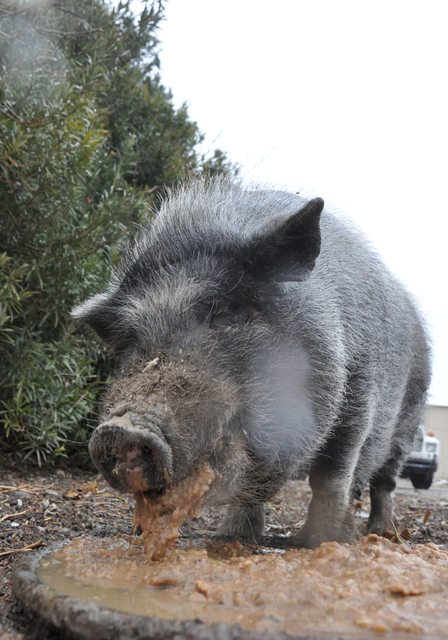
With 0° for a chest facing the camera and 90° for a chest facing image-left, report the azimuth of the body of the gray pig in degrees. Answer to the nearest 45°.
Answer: approximately 45°

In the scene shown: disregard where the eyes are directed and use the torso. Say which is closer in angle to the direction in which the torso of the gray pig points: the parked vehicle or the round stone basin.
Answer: the round stone basin

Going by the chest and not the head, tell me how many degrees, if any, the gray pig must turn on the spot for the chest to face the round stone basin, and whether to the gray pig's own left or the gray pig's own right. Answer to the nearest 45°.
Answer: approximately 45° to the gray pig's own left

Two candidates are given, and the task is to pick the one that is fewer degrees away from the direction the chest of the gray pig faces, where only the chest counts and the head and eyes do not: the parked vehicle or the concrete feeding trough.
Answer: the concrete feeding trough

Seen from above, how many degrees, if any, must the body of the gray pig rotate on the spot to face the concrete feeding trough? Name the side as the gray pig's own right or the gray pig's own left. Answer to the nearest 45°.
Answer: approximately 45° to the gray pig's own left

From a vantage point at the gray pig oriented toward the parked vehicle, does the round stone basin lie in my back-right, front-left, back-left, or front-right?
back-right

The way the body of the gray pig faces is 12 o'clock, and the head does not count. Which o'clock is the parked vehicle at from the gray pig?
The parked vehicle is roughly at 5 o'clock from the gray pig.
